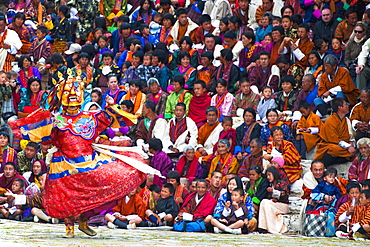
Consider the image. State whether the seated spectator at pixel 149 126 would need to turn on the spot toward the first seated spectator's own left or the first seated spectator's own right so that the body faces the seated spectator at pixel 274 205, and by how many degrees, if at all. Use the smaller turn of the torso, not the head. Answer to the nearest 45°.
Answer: approximately 90° to the first seated spectator's own left

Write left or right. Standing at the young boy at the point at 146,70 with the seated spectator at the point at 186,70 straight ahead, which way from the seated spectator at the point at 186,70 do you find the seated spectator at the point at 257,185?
right

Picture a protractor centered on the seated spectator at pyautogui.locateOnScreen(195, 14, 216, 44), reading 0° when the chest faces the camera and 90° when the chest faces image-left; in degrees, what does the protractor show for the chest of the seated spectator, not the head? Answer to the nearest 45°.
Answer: approximately 315°

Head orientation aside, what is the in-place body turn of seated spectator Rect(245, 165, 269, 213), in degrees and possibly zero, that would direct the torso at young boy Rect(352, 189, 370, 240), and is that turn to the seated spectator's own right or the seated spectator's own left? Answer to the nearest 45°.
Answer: approximately 90° to the seated spectator's own left

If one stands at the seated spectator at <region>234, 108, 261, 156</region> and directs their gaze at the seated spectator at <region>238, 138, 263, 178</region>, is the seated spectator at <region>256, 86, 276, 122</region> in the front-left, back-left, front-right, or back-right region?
back-left

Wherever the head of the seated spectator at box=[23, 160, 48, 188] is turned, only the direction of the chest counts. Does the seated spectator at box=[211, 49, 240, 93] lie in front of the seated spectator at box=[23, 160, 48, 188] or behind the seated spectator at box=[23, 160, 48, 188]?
behind

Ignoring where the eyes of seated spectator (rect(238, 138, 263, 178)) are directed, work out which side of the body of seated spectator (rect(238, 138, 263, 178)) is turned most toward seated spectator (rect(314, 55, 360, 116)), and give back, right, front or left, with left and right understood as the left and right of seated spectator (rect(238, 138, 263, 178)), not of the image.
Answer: back

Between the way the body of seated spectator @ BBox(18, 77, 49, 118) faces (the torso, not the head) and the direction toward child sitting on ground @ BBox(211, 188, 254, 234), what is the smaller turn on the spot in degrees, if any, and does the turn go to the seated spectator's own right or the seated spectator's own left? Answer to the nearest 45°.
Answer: approximately 45° to the seated spectator's own left

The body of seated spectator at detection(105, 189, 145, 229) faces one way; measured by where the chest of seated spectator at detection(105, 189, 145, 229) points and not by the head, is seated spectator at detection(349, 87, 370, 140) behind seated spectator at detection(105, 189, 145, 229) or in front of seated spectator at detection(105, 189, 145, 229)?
behind
